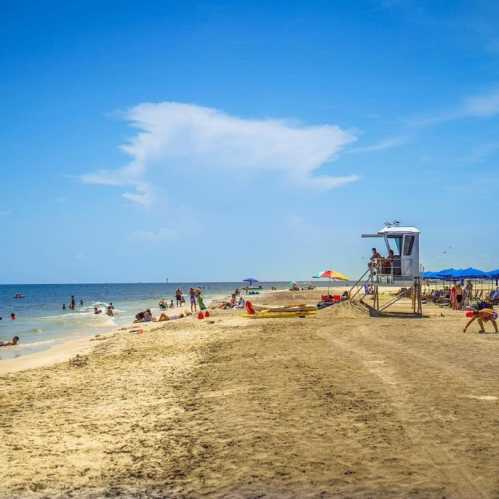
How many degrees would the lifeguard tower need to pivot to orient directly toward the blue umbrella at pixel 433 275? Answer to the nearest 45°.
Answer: approximately 90° to its right

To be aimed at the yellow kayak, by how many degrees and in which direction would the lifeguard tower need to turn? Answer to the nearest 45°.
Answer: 0° — it already faces it

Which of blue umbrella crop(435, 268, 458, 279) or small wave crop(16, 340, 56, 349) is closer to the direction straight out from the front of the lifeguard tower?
the small wave

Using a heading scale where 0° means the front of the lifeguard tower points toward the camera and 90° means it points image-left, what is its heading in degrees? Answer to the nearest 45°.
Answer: approximately 90°

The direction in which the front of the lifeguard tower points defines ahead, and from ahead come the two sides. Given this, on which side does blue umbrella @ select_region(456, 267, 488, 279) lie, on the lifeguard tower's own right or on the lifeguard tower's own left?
on the lifeguard tower's own right

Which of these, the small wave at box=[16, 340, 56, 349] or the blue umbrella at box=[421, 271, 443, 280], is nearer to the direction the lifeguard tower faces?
the small wave

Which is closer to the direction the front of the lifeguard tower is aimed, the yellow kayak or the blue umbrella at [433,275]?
the yellow kayak

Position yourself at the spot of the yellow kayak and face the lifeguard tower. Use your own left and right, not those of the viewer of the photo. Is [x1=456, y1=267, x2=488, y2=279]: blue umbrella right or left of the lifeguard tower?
left
